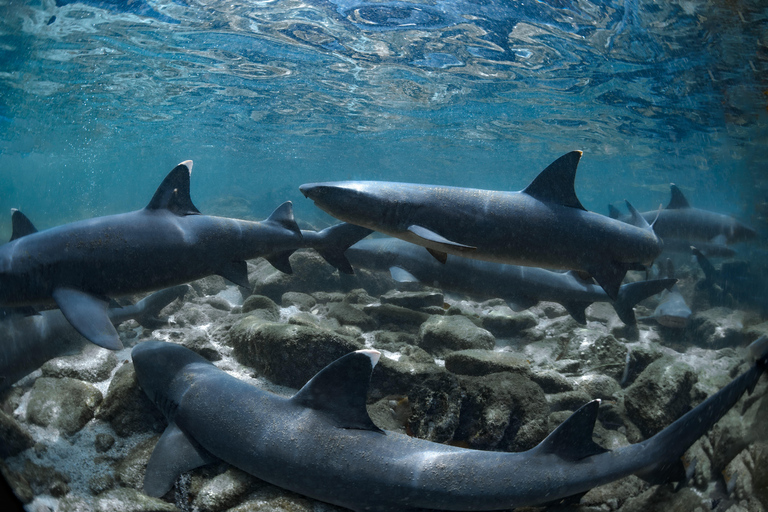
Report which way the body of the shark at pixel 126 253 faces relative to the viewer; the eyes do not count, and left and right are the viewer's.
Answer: facing to the left of the viewer

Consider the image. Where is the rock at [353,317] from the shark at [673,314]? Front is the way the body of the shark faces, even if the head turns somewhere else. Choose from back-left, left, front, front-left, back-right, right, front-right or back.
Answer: front-right

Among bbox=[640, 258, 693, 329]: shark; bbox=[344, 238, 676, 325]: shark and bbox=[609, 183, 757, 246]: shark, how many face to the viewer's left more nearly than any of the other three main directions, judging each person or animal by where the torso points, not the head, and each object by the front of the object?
1

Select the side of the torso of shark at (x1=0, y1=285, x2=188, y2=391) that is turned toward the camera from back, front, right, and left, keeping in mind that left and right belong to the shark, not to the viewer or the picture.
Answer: left

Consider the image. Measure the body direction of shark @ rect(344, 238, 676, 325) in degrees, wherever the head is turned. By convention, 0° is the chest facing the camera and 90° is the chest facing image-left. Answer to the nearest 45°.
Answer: approximately 90°

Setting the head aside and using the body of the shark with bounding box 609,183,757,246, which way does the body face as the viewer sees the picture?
to the viewer's right

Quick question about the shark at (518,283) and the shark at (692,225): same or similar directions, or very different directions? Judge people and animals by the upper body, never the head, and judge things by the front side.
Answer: very different directions
